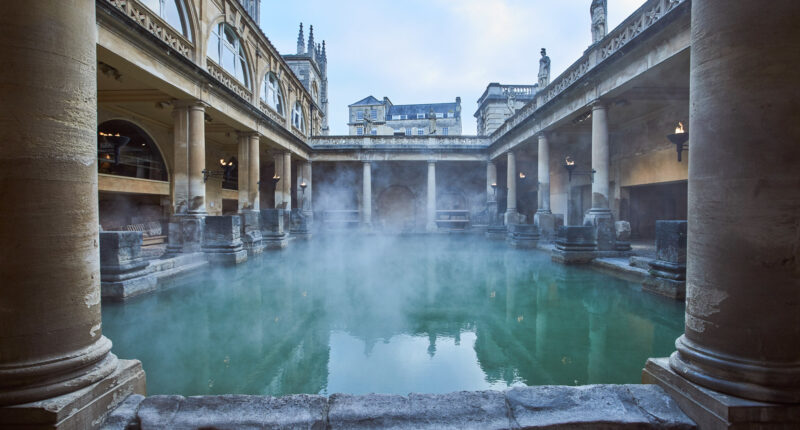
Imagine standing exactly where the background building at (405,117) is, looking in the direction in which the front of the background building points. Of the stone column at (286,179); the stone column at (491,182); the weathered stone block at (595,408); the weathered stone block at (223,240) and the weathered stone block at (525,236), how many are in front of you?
5

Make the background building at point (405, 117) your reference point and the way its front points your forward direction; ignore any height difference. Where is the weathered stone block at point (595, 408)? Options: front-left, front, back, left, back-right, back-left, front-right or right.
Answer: front

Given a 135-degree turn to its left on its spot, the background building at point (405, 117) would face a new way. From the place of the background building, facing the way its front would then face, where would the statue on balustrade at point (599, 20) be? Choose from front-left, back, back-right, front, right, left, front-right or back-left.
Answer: back-right

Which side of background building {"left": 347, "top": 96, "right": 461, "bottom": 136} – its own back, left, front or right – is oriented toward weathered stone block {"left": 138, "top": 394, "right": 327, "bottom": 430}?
front

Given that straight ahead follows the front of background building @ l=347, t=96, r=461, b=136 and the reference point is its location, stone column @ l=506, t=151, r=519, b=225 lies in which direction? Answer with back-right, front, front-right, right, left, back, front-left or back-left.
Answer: front

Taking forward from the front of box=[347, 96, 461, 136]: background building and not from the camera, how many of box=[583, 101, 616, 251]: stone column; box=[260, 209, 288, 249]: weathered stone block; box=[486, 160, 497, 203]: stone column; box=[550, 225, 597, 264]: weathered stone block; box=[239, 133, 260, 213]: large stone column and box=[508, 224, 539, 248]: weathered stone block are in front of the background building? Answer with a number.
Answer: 6

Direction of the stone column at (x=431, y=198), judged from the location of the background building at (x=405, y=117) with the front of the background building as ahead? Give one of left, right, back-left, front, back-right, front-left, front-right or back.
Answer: front

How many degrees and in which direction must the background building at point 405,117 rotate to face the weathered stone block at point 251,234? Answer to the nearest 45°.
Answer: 0° — it already faces it

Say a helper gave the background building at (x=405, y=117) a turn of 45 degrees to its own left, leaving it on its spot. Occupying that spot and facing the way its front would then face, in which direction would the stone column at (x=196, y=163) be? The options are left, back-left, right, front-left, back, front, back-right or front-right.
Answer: front-right

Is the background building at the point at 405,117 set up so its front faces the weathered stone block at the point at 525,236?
yes

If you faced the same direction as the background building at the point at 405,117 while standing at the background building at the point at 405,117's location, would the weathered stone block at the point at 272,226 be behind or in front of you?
in front

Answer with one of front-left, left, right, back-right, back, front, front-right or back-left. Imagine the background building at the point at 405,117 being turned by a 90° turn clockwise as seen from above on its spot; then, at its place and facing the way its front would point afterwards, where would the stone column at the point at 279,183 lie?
left

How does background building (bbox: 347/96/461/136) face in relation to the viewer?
toward the camera

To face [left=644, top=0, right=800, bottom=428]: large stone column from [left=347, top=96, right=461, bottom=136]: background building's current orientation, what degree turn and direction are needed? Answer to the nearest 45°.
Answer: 0° — it already faces it

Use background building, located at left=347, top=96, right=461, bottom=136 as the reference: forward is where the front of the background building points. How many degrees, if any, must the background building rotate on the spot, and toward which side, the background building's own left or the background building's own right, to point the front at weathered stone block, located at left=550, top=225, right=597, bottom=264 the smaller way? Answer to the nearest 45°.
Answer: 0° — it already faces it

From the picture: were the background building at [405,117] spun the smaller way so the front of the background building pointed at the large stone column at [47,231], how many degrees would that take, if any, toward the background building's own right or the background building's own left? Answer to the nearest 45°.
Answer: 0° — it already faces it

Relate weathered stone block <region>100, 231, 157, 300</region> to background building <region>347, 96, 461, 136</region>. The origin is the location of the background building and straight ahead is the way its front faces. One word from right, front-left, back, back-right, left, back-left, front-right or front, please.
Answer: front
